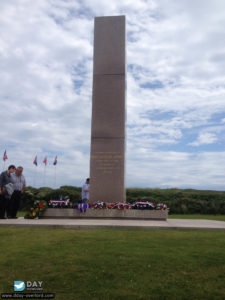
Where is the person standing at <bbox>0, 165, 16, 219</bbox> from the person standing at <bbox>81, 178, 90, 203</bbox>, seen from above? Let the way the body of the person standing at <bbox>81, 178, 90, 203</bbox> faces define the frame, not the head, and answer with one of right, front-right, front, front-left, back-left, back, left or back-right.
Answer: back-right

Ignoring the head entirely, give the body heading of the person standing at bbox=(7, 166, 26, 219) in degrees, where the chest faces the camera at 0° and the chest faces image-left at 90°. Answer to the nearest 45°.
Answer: approximately 315°

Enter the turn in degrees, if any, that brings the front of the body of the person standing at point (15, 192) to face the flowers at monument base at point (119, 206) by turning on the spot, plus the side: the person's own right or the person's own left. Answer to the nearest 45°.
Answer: approximately 45° to the person's own left
